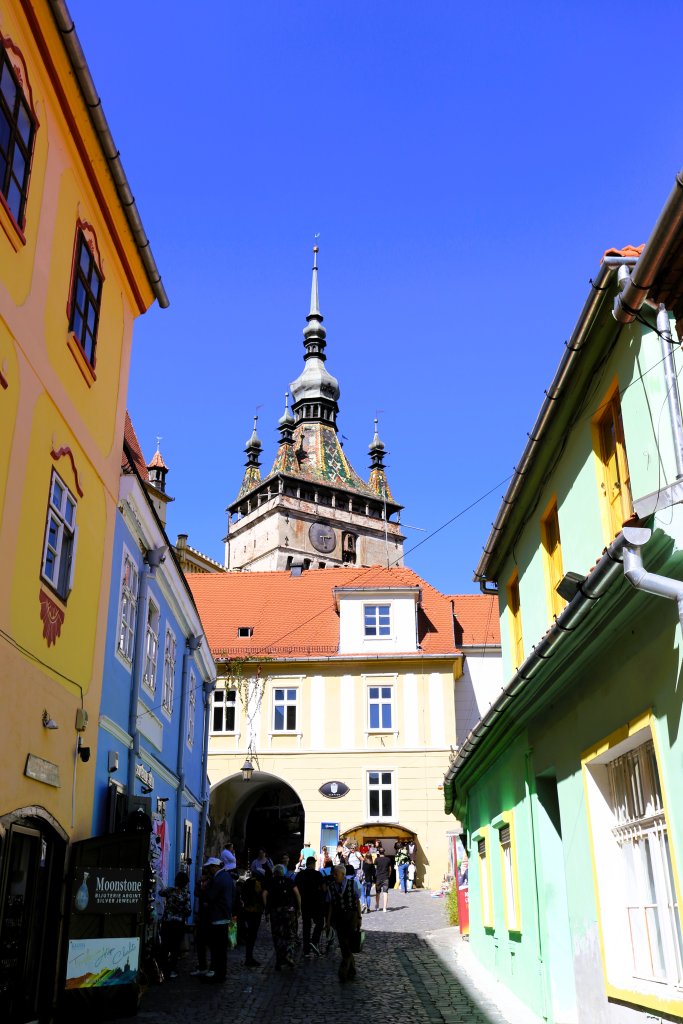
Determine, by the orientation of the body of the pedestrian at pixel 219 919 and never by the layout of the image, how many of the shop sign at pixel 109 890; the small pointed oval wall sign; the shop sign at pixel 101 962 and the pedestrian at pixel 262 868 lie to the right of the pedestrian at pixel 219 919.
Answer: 2

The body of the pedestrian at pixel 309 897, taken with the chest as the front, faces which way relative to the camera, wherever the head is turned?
away from the camera

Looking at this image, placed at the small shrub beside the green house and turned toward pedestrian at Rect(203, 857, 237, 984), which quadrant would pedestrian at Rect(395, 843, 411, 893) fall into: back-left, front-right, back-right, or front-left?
back-right

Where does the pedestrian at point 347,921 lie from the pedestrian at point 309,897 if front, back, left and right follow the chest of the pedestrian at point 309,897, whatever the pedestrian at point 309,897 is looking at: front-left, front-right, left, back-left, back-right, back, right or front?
back

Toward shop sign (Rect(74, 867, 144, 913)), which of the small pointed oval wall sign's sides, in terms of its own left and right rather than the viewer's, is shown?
front

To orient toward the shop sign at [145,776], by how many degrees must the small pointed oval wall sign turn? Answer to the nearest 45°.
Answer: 0° — it already faces it

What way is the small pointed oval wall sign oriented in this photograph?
toward the camera

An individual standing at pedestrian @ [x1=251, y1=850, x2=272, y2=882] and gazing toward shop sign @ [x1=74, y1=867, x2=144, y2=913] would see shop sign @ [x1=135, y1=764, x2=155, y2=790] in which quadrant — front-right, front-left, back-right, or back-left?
front-right

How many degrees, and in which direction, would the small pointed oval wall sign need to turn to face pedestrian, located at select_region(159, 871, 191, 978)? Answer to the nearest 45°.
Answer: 0° — it already faces them
